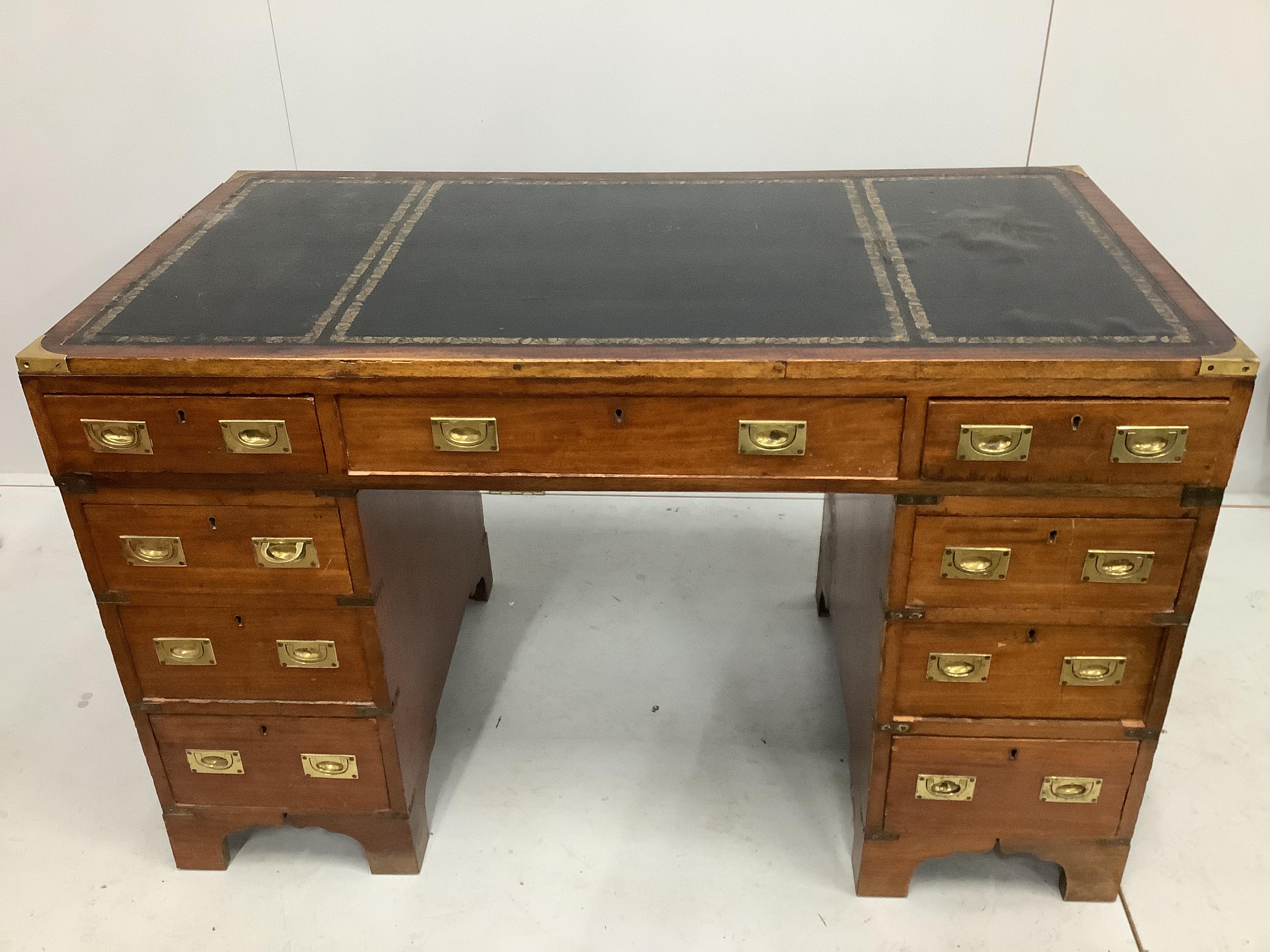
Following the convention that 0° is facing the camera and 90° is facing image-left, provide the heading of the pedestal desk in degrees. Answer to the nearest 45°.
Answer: approximately 0°
